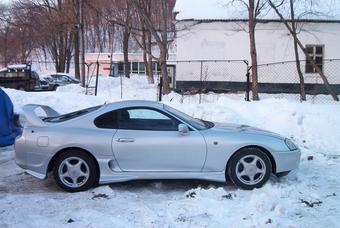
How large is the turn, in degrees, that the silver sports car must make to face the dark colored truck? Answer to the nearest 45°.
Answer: approximately 90° to its left

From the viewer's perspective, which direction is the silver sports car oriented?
to the viewer's right

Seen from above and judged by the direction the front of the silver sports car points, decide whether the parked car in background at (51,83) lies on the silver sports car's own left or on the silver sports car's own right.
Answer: on the silver sports car's own left

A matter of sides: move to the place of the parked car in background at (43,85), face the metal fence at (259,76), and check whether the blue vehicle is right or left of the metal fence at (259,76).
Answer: right

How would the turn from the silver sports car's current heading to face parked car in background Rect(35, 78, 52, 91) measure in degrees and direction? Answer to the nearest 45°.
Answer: approximately 90° to its left

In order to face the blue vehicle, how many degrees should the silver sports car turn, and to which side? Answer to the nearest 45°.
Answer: approximately 135° to its left

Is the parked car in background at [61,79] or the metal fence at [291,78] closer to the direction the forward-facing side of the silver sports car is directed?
the metal fence

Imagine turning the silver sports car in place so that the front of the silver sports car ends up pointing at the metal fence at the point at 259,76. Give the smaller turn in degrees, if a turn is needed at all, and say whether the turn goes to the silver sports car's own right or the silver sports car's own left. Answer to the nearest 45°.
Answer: approximately 90° to the silver sports car's own left

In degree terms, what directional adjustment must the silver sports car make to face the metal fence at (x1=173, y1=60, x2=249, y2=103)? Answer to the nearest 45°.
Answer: approximately 90° to its left
